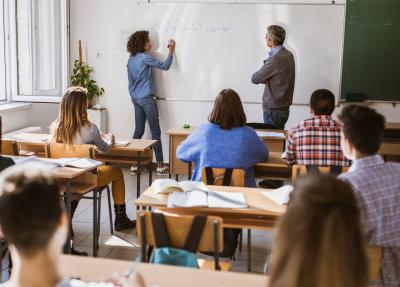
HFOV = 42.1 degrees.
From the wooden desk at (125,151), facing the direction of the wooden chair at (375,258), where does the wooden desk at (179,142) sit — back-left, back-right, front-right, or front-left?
back-left

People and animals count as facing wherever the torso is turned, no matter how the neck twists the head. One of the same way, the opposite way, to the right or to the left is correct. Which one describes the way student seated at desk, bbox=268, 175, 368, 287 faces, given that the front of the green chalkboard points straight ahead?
the opposite way

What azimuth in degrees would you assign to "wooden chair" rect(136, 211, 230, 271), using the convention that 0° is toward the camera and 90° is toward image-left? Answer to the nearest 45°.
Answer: approximately 180°

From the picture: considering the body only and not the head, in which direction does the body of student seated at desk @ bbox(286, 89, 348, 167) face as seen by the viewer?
away from the camera

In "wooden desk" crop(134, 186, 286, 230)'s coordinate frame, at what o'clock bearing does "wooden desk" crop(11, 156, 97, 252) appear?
"wooden desk" crop(11, 156, 97, 252) is roughly at 4 o'clock from "wooden desk" crop(134, 186, 286, 230).

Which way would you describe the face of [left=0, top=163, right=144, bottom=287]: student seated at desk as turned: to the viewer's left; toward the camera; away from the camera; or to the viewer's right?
away from the camera

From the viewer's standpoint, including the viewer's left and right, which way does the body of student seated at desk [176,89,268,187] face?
facing away from the viewer

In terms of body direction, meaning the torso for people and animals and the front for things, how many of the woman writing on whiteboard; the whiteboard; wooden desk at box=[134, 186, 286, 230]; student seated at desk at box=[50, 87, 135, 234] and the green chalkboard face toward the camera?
3

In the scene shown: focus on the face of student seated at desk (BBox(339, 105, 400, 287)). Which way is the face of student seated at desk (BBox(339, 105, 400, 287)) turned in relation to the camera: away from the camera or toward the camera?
away from the camera

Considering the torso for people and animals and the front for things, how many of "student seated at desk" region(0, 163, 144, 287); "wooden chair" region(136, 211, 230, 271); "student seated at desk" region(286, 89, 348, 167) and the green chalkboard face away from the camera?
3

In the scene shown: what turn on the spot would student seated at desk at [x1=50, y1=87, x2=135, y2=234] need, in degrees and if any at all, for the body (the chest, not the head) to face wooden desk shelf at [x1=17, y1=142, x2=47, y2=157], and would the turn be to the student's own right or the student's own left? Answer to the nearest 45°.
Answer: approximately 90° to the student's own left

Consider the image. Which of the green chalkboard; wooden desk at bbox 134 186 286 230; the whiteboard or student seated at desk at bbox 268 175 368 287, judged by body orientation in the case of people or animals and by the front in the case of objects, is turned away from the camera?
the student seated at desk

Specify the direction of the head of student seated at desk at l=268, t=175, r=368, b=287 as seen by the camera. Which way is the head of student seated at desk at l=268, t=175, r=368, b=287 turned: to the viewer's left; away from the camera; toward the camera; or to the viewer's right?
away from the camera

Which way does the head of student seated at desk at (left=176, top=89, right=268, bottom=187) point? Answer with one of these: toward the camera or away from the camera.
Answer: away from the camera

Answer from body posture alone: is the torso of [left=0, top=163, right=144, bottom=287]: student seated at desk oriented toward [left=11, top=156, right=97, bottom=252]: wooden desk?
yes

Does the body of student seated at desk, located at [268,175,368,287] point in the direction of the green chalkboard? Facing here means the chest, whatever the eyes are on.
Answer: yes

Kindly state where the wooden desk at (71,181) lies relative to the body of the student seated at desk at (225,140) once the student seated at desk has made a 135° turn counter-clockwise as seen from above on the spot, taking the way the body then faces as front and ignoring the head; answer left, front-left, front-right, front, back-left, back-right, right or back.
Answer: front-right
